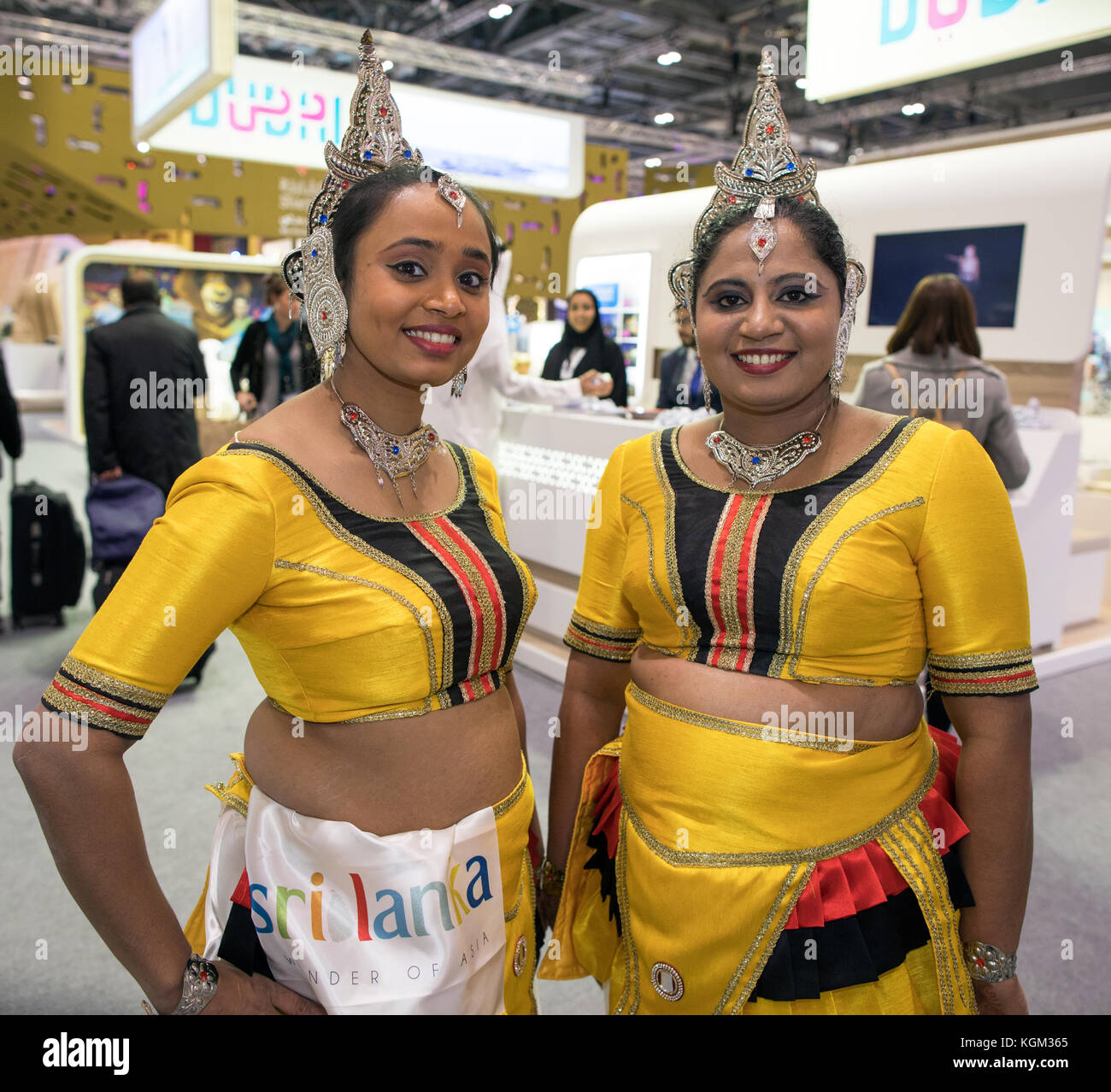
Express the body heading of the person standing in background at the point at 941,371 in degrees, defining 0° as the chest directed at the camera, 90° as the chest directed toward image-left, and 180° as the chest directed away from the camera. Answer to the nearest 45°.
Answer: approximately 180°

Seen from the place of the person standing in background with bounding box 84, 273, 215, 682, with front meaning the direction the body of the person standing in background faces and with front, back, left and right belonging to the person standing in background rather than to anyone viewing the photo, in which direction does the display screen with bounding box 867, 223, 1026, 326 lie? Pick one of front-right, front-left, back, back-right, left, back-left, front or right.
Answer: right

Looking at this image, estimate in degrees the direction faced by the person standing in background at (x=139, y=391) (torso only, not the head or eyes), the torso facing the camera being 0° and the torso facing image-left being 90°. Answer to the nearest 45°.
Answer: approximately 180°

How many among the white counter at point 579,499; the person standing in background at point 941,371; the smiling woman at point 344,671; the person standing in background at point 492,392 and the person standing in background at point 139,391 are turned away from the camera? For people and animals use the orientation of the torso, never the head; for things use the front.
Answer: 2

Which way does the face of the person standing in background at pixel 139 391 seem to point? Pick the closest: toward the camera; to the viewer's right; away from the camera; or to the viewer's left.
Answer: away from the camera

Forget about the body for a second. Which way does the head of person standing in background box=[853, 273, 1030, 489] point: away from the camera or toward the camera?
away from the camera

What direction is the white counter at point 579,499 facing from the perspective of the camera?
toward the camera

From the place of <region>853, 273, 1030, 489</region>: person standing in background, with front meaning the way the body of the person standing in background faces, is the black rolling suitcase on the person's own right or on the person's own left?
on the person's own left

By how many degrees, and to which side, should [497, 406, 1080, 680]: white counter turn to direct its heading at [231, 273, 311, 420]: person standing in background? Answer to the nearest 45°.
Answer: approximately 90° to its right

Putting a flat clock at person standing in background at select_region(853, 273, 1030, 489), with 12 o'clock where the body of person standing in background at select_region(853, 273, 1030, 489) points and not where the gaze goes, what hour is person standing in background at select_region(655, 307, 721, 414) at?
person standing in background at select_region(655, 307, 721, 414) is roughly at 11 o'clock from person standing in background at select_region(853, 273, 1030, 489).

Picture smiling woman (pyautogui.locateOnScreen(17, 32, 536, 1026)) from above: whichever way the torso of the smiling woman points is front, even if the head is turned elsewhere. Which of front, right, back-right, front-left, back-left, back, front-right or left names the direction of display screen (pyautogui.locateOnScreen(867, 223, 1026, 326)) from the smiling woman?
left

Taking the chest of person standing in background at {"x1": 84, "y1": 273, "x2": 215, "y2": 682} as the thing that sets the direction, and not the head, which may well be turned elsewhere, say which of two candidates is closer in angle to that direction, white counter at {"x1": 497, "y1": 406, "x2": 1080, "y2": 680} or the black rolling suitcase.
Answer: the black rolling suitcase

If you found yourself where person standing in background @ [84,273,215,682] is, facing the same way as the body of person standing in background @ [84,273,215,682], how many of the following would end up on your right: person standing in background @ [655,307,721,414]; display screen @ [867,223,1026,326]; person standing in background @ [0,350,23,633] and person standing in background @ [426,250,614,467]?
3
